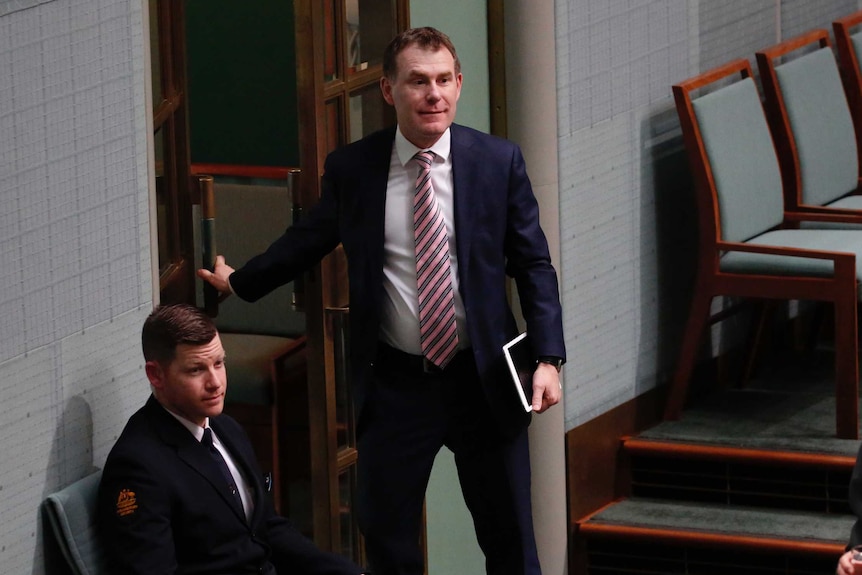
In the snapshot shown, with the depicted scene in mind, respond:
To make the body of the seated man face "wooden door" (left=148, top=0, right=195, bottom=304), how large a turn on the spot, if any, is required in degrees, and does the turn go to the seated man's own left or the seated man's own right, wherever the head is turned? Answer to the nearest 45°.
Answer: approximately 135° to the seated man's own left

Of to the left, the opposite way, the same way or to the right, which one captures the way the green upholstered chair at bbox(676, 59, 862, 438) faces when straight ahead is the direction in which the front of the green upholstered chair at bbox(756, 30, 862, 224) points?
the same way

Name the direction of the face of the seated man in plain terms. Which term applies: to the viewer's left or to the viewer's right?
to the viewer's right

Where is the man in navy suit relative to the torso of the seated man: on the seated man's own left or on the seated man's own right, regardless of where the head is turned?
on the seated man's own left

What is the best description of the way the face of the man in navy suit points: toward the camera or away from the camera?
toward the camera

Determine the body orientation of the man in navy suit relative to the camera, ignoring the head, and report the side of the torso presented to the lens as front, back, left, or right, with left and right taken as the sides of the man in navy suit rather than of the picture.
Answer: front

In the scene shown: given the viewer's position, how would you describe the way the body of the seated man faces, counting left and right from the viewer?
facing the viewer and to the right of the viewer

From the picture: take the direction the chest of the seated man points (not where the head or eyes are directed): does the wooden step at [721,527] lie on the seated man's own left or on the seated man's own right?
on the seated man's own left
